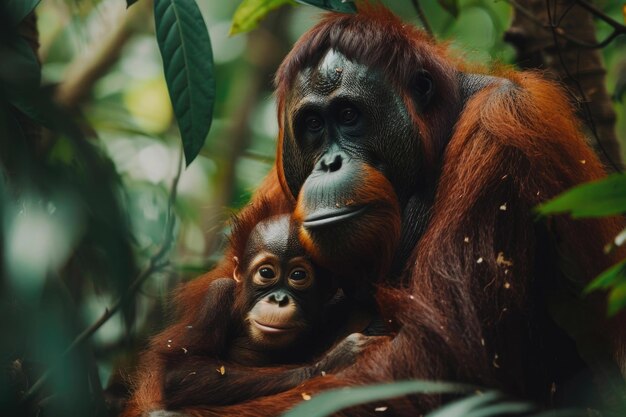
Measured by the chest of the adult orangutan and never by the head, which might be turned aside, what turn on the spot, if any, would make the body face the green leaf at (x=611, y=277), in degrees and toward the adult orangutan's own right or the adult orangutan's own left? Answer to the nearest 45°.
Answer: approximately 45° to the adult orangutan's own left

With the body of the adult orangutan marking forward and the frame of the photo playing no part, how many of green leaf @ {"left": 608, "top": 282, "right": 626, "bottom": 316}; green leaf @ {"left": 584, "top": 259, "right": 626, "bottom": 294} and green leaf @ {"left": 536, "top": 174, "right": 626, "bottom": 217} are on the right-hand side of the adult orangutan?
0

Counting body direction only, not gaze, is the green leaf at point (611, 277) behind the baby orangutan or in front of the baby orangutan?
in front

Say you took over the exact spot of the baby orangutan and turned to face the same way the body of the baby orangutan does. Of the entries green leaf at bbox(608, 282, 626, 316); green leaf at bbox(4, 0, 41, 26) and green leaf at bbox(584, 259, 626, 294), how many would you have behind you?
0

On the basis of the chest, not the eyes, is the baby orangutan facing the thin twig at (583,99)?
no

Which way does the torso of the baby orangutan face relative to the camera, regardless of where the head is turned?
toward the camera

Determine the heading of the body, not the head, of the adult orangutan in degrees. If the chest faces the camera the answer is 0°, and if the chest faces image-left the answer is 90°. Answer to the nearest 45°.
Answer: approximately 45°

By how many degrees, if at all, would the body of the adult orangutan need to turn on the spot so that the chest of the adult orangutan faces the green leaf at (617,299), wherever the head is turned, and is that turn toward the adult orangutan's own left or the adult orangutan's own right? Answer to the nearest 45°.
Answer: approximately 45° to the adult orangutan's own left
